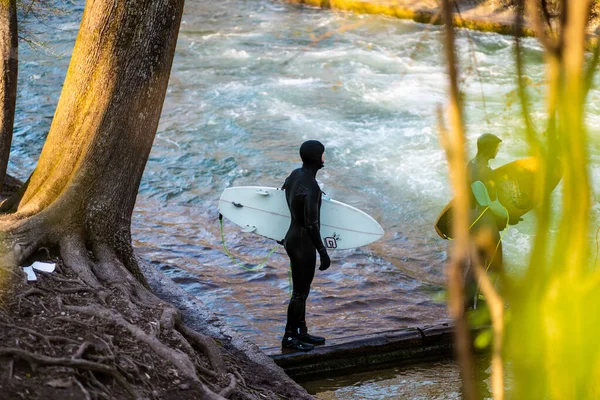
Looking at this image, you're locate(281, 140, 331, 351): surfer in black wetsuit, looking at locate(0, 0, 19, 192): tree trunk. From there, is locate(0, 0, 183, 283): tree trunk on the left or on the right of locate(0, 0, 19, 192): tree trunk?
left

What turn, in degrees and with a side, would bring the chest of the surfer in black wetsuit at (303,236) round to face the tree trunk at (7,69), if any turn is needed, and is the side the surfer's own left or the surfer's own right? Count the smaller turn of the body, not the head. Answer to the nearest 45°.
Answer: approximately 135° to the surfer's own left

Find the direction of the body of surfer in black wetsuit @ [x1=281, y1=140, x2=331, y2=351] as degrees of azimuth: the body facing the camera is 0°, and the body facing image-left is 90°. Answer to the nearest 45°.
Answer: approximately 270°

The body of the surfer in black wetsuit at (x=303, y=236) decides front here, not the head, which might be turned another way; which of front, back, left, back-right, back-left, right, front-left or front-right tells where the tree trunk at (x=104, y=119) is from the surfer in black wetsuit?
back
